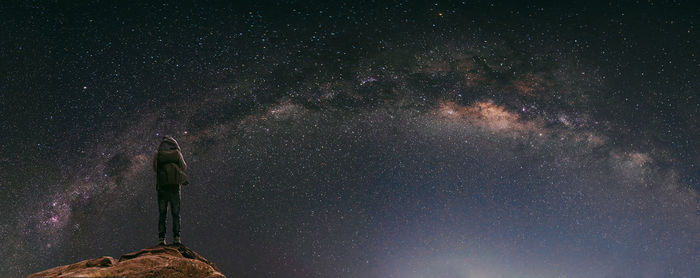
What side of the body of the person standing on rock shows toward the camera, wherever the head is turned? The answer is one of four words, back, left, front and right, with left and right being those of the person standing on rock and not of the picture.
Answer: back
